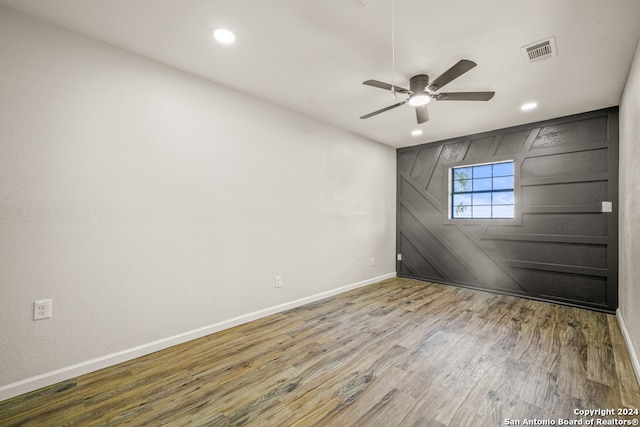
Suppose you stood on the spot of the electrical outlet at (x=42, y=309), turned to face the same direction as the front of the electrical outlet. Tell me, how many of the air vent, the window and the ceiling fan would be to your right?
0

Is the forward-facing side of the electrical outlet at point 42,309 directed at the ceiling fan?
no

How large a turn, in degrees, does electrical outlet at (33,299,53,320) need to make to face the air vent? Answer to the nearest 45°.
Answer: approximately 45° to its left

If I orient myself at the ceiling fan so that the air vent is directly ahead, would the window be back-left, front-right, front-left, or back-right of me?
front-left

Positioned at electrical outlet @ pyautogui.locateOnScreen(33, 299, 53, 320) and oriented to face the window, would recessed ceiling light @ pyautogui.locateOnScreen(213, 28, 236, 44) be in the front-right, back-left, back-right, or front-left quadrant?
front-right

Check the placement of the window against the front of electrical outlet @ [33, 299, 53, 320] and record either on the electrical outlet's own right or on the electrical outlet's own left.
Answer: on the electrical outlet's own left
